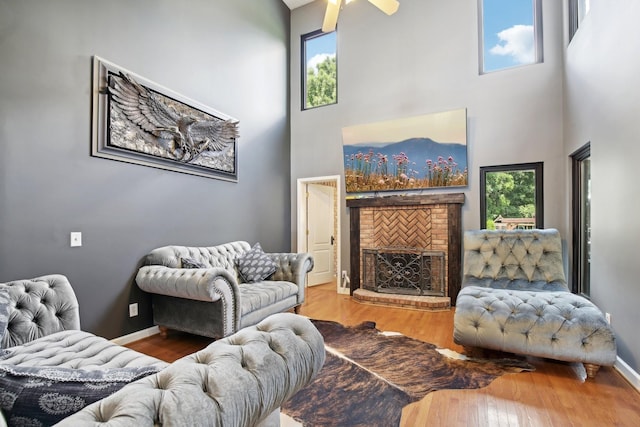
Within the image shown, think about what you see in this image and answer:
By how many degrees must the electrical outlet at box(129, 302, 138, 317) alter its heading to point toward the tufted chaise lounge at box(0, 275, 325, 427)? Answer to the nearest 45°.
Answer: approximately 45° to its right

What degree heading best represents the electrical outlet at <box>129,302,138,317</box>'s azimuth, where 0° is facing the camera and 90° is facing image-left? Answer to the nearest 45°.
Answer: approximately 315°

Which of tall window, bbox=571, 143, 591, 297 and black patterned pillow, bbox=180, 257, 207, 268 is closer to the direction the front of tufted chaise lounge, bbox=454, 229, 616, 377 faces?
the black patterned pillow

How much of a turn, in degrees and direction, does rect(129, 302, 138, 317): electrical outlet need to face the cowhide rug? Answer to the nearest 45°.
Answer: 0° — it already faces it

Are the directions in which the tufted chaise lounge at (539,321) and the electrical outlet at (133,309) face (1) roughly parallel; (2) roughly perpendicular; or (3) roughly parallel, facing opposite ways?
roughly perpendicular

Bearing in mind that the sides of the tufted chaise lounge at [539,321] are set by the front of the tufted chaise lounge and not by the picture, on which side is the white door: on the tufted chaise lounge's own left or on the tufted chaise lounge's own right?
on the tufted chaise lounge's own right

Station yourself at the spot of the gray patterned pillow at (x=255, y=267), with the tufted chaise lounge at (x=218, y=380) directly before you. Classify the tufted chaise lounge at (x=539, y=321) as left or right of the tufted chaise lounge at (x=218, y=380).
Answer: left

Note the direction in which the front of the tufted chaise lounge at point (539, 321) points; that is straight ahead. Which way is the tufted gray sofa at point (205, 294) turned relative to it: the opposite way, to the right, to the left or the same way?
to the left

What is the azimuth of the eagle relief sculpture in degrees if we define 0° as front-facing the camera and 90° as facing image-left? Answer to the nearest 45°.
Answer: approximately 315°
